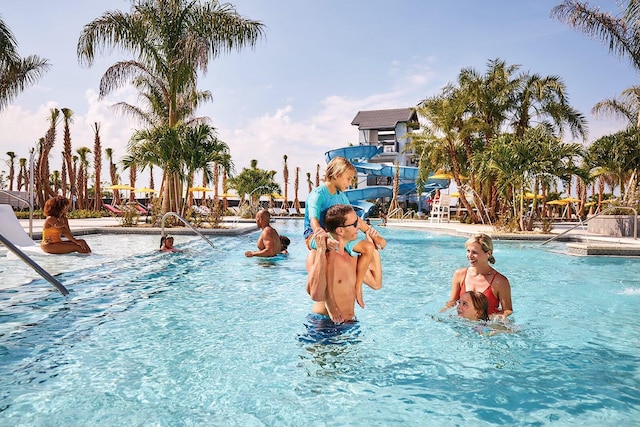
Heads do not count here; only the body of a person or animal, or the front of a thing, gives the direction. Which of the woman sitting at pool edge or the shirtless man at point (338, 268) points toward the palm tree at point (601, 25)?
the woman sitting at pool edge

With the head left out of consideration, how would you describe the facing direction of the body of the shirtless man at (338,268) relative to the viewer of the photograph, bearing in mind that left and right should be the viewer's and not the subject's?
facing the viewer and to the right of the viewer

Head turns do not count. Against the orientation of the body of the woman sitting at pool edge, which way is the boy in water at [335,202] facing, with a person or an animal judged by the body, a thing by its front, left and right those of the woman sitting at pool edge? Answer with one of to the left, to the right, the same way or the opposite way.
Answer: to the right

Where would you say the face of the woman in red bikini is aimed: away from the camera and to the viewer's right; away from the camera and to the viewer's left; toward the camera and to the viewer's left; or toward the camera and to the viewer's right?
toward the camera and to the viewer's left

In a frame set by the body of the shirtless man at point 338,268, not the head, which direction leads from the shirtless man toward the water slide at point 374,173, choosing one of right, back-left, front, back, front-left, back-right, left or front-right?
back-left

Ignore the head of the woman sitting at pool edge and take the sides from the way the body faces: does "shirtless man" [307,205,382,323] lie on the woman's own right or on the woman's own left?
on the woman's own right

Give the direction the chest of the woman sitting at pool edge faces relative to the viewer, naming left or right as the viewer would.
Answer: facing to the right of the viewer

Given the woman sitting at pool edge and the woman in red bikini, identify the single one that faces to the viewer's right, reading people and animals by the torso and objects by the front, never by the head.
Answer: the woman sitting at pool edge

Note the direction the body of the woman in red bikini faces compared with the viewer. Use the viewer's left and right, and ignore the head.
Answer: facing the viewer and to the left of the viewer

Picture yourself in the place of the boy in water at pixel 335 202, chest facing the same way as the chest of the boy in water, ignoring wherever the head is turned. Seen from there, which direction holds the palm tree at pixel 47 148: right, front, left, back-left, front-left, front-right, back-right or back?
back

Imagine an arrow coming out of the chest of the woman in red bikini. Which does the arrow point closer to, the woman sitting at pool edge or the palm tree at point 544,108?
the woman sitting at pool edge
